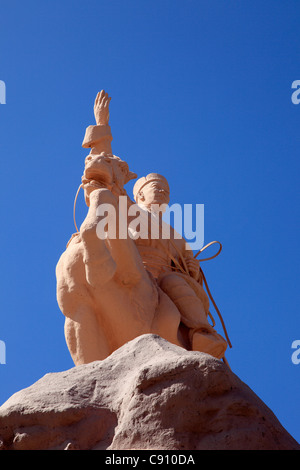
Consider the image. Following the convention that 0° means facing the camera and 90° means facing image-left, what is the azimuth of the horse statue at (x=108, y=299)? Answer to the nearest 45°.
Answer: approximately 45°
